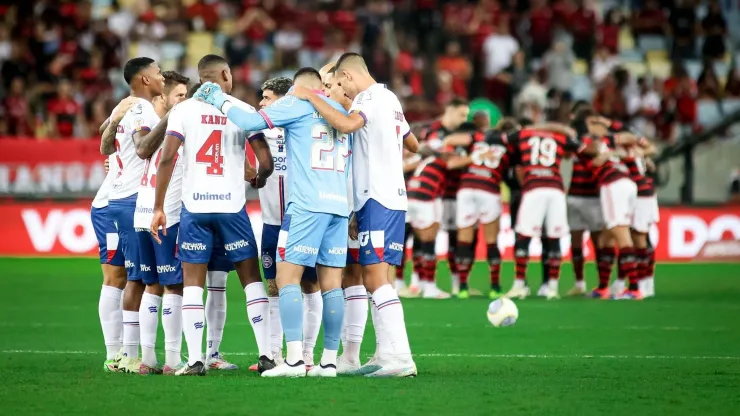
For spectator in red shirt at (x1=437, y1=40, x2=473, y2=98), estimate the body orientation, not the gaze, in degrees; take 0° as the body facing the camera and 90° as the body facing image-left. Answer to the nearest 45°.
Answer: approximately 0°

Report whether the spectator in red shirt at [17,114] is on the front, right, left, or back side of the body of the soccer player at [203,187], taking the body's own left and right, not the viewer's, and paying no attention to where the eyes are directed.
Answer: front

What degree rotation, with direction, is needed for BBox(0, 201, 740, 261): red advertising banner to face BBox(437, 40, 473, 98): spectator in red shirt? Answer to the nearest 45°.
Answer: approximately 135° to its left

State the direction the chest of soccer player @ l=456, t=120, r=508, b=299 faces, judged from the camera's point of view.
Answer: away from the camera

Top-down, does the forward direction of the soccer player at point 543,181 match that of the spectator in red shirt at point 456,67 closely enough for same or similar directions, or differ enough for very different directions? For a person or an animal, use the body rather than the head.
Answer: very different directions

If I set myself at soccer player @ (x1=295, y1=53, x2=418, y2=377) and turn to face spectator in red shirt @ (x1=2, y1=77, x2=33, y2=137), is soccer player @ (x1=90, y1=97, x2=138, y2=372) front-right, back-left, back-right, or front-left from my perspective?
front-left

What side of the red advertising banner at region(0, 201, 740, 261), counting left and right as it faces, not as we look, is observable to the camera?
front

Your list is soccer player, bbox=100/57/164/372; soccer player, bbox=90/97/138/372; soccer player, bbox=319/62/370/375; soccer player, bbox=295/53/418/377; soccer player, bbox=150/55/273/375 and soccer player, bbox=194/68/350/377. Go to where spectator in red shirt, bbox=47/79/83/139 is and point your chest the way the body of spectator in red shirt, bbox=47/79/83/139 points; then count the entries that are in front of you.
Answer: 6

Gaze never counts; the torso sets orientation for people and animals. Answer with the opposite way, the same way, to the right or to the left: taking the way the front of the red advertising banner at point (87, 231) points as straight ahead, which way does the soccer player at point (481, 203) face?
the opposite way

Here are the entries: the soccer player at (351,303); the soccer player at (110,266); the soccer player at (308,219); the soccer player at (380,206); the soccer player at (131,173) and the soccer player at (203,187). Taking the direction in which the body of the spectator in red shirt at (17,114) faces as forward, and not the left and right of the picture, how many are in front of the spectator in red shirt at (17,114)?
6

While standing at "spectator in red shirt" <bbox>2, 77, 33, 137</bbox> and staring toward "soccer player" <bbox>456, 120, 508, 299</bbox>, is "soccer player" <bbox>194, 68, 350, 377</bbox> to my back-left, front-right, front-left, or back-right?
front-right

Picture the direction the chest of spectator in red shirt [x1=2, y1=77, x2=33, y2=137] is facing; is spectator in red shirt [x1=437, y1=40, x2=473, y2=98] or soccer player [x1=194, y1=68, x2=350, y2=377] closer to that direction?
the soccer player
